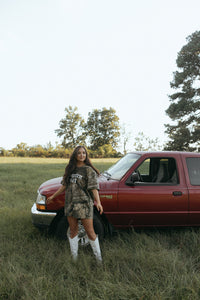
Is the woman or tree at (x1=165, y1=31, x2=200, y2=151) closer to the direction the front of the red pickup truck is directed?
the woman

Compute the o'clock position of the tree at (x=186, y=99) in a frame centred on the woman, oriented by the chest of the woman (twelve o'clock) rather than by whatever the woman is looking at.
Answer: The tree is roughly at 7 o'clock from the woman.

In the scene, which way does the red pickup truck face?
to the viewer's left

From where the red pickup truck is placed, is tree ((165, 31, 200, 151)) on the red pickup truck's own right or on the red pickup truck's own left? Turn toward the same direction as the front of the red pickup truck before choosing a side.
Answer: on the red pickup truck's own right

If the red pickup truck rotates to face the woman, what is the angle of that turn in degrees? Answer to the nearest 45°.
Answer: approximately 45° to its left

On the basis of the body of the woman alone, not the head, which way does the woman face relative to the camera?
toward the camera

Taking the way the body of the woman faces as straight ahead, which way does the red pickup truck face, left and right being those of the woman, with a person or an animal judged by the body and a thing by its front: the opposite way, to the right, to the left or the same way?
to the right

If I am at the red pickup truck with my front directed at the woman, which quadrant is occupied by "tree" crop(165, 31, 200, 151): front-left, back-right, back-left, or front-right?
back-right
